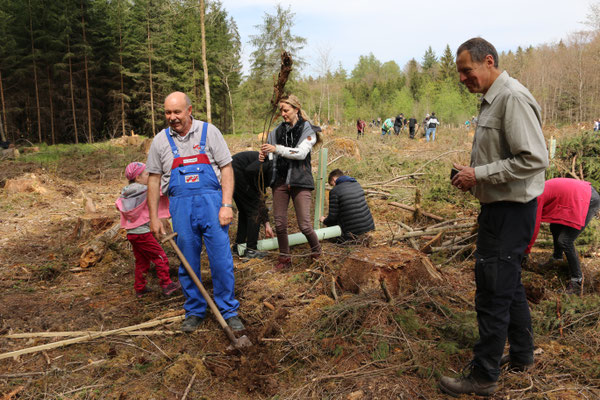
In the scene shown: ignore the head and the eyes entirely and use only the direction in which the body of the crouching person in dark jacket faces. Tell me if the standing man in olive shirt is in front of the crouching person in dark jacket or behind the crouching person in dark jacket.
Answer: behind

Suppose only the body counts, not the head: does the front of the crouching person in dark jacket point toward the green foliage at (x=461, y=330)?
no

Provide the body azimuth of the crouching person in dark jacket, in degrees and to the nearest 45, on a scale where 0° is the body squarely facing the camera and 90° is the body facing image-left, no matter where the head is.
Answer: approximately 135°

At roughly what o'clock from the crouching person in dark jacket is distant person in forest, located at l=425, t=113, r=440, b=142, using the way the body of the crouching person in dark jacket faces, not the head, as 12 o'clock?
The distant person in forest is roughly at 2 o'clock from the crouching person in dark jacket.

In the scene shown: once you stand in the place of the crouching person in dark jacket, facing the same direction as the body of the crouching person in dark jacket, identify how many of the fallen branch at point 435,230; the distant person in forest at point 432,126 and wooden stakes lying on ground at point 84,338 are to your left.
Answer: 1

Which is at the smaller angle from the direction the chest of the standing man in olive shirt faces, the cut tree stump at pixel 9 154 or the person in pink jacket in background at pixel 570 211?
the cut tree stump

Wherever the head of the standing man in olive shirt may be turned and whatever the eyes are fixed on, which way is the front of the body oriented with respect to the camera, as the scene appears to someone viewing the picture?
to the viewer's left

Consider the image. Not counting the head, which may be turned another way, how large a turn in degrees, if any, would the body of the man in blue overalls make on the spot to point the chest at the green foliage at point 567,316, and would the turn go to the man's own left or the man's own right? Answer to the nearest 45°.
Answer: approximately 90° to the man's own left

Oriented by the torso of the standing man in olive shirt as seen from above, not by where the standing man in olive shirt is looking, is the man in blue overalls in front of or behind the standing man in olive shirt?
in front

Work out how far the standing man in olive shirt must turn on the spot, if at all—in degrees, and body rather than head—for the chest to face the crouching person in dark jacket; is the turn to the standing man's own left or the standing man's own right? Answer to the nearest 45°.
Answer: approximately 45° to the standing man's own right

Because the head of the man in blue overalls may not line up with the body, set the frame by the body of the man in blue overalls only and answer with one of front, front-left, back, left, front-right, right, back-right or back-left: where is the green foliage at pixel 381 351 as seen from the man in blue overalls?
front-left

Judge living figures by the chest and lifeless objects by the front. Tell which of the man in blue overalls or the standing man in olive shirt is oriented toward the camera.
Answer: the man in blue overalls

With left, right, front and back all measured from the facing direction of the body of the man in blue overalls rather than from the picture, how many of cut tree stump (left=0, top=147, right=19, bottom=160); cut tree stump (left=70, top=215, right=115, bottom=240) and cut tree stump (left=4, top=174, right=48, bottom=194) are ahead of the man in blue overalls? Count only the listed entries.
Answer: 0

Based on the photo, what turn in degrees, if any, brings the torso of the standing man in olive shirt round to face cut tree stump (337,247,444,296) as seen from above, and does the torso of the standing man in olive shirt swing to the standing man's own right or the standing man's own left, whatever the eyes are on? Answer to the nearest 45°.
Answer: approximately 45° to the standing man's own right

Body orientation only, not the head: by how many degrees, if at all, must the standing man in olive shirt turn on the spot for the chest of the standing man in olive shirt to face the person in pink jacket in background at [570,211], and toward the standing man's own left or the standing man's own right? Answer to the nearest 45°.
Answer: approximately 90° to the standing man's own right

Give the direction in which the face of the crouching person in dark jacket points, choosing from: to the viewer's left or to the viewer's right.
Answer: to the viewer's left

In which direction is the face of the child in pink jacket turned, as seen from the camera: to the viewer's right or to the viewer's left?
to the viewer's right

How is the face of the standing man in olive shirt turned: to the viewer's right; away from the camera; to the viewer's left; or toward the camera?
to the viewer's left

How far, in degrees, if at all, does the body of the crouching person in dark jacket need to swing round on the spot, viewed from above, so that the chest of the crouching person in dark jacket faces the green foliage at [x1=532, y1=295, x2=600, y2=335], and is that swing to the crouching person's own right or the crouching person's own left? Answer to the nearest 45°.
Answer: approximately 180°

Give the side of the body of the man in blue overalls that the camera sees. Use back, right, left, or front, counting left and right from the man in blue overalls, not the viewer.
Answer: front
